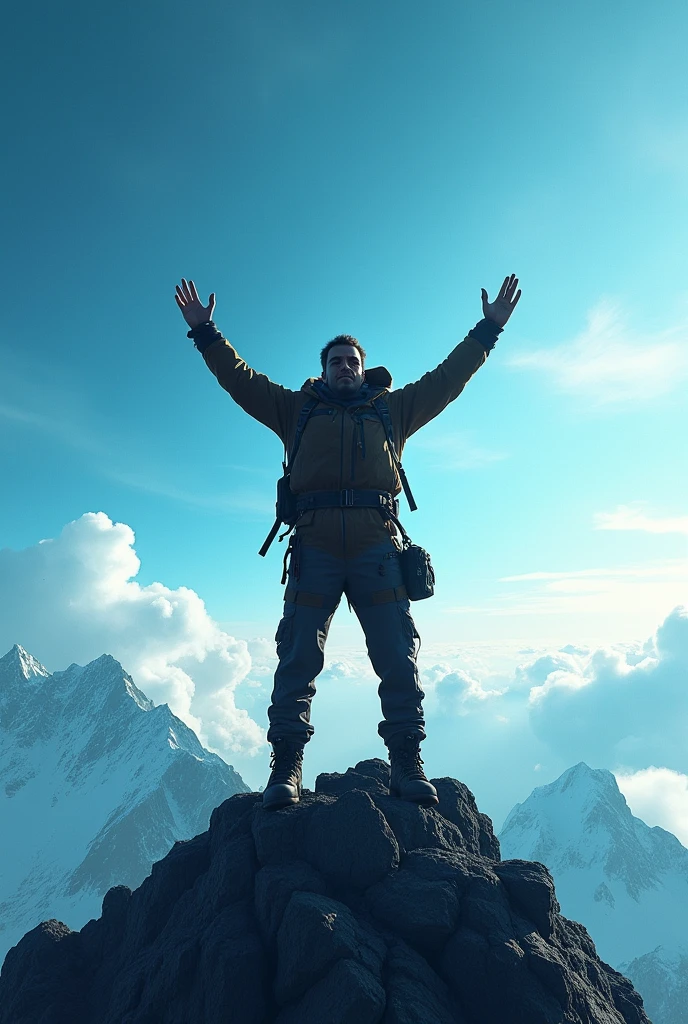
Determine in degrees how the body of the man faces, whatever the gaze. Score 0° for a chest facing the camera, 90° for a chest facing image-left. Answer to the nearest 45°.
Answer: approximately 0°
